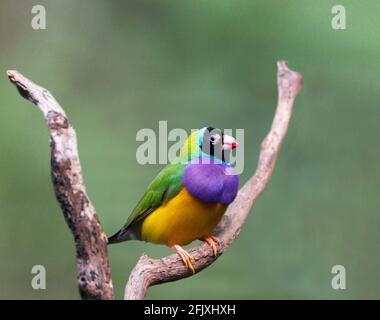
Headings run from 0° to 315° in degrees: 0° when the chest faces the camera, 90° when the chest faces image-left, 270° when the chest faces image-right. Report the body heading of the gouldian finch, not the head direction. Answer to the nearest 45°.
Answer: approximately 315°
